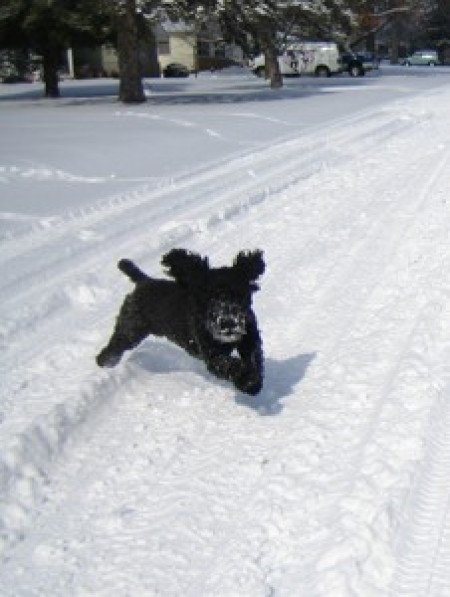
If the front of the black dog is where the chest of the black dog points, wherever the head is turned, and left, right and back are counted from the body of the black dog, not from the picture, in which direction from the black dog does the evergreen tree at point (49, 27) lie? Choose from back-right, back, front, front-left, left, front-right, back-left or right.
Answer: back-left

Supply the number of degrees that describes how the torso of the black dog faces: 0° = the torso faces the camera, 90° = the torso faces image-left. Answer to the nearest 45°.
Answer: approximately 315°
